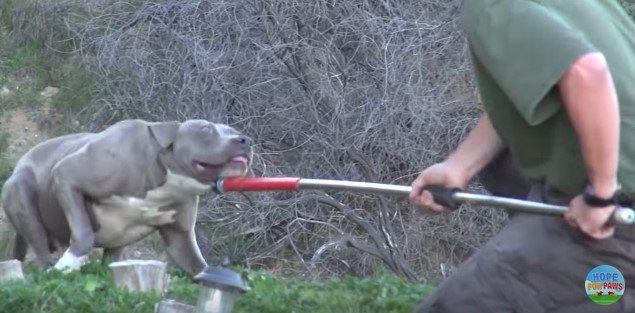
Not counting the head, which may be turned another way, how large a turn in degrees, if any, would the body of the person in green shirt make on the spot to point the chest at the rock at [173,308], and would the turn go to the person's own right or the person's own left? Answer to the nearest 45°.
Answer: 0° — they already face it

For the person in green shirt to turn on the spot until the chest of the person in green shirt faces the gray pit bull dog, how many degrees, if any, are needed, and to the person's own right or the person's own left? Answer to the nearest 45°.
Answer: approximately 45° to the person's own right

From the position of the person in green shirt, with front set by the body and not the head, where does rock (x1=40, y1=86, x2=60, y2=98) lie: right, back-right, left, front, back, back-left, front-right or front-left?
front-right

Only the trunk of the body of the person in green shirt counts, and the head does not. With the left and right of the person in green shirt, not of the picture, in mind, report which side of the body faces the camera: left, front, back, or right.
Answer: left

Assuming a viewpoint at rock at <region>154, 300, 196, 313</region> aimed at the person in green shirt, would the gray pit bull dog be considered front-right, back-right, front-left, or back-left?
back-left
